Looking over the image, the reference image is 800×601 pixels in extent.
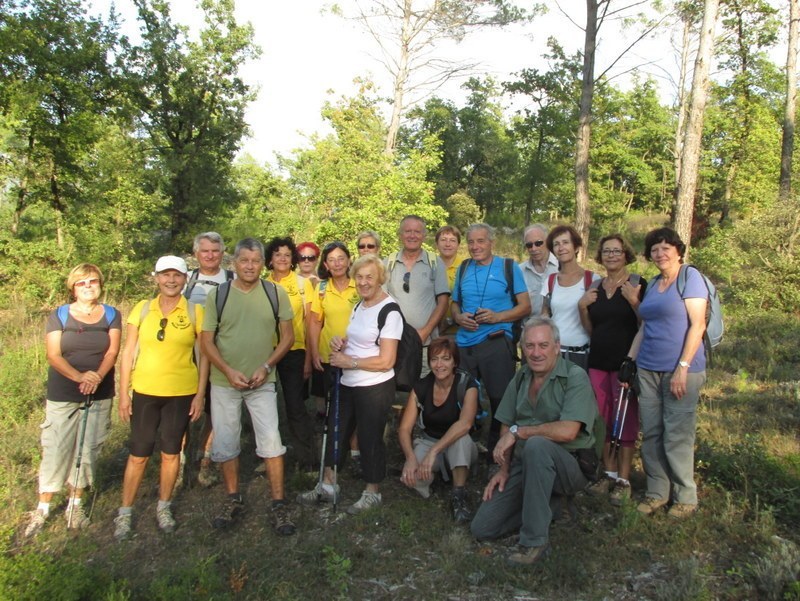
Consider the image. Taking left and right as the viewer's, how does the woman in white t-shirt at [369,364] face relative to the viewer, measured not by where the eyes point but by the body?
facing the viewer and to the left of the viewer

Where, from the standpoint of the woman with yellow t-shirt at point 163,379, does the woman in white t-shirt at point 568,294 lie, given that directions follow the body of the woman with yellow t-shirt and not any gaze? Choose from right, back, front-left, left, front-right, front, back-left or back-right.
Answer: left

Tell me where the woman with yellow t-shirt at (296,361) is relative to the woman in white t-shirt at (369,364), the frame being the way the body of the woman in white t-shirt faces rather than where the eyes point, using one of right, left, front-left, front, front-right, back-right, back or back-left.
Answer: right

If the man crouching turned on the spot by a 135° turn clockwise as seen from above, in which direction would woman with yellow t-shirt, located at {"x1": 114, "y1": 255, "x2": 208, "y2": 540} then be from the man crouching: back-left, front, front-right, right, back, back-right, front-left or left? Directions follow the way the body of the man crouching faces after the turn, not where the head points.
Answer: left

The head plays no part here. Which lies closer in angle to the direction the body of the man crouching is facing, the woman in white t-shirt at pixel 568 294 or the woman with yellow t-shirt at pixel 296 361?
the woman with yellow t-shirt

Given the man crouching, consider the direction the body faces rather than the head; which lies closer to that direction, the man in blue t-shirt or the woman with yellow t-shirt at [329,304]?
the woman with yellow t-shirt

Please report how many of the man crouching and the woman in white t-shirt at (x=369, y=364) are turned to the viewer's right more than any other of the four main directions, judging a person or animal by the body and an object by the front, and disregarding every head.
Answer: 0

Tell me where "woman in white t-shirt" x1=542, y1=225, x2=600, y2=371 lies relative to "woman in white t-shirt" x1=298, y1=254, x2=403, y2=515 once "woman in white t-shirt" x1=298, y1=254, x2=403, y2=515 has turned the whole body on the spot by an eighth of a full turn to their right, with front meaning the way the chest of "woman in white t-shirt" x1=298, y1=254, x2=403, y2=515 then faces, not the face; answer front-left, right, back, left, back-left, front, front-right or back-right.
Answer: back

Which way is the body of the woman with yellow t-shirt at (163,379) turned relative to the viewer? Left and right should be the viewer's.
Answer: facing the viewer

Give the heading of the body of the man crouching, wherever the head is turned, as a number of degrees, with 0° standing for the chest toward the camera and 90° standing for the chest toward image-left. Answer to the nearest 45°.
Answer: approximately 45°
